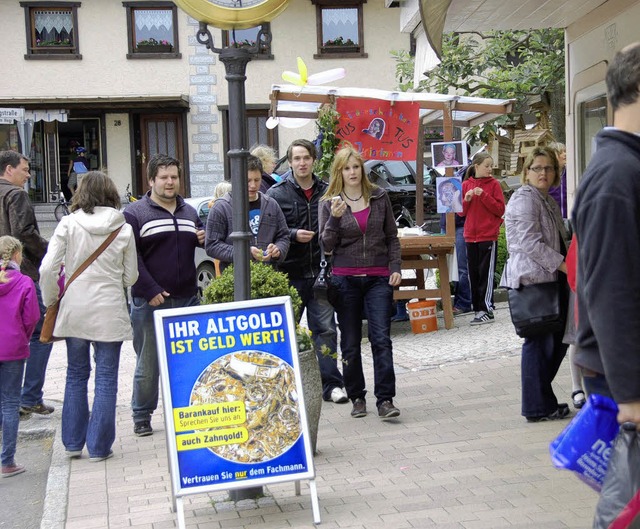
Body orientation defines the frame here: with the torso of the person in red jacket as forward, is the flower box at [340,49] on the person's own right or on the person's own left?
on the person's own right

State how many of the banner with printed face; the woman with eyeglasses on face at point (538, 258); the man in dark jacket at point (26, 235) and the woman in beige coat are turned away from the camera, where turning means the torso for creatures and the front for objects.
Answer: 1

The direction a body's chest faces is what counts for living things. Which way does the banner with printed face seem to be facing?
toward the camera

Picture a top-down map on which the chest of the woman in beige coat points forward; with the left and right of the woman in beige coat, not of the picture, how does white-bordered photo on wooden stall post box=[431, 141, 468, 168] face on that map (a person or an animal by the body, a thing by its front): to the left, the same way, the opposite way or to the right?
the opposite way

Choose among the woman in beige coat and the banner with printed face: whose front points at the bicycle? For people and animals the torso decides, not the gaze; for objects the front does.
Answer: the woman in beige coat

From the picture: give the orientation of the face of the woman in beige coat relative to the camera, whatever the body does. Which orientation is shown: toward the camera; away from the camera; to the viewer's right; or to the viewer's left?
away from the camera

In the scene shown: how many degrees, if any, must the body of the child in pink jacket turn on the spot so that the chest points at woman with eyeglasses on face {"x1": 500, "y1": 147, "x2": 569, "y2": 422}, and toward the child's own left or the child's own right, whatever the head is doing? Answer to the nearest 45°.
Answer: approximately 45° to the child's own right

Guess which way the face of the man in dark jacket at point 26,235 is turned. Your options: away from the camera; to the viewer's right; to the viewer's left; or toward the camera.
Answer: to the viewer's right

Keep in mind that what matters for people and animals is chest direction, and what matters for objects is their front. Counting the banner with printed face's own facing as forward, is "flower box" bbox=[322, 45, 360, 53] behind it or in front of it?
behind

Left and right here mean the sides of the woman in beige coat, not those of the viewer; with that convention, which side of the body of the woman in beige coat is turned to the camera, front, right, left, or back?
back

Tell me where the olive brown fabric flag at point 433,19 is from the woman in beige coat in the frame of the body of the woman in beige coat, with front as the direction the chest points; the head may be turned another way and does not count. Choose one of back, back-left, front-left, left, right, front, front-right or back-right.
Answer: front-right

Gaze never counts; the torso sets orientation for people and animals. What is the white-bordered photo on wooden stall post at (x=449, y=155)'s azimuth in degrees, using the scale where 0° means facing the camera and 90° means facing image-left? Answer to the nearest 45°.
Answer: approximately 0°

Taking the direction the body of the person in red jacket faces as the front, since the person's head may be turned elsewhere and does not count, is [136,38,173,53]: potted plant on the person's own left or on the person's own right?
on the person's own right

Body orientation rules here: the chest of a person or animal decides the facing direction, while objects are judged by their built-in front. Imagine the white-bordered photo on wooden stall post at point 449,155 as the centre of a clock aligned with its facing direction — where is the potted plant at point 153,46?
The potted plant is roughly at 5 o'clock from the white-bordered photo on wooden stall post.
